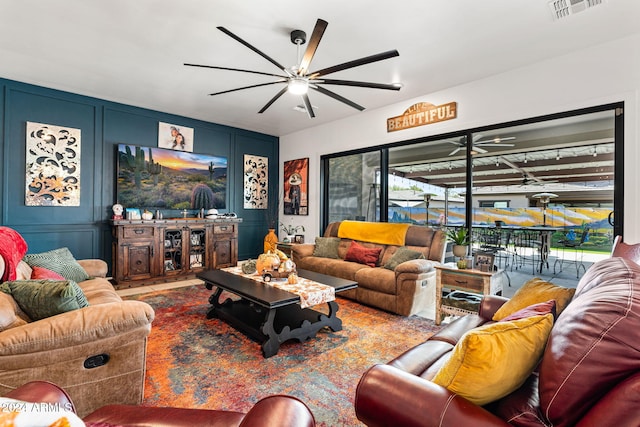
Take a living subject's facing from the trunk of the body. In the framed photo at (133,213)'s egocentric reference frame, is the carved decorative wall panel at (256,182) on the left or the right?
on its left

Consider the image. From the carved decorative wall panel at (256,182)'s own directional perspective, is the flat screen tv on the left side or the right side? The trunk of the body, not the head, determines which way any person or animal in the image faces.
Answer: on its right

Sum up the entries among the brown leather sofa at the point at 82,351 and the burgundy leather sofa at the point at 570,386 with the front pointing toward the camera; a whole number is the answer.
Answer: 0

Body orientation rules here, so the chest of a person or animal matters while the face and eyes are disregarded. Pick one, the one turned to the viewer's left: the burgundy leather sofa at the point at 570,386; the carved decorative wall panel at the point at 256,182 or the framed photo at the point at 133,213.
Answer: the burgundy leather sofa

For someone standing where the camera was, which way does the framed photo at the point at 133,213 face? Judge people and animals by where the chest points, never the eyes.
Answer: facing the viewer

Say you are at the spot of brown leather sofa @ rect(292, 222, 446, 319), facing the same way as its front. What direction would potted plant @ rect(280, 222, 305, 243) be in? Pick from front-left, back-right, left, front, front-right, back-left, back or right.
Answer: right

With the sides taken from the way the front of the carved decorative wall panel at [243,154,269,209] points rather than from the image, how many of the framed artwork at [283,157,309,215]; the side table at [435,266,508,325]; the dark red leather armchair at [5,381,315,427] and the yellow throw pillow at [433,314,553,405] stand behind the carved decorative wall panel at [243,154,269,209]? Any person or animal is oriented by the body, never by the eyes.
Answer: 0

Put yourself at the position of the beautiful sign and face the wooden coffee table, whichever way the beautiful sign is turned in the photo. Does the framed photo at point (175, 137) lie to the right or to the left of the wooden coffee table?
right

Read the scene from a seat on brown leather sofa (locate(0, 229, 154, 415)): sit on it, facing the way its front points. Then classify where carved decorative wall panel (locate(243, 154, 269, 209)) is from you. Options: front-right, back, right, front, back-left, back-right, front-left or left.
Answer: front-left

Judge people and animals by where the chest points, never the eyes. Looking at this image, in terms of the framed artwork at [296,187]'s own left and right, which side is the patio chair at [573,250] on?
on its left

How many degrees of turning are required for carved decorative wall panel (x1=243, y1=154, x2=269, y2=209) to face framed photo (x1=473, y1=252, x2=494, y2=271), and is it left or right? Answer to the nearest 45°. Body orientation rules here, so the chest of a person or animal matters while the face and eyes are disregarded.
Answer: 0° — it already faces it

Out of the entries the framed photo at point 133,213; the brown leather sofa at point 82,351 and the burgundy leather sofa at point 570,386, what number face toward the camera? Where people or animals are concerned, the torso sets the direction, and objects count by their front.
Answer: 1

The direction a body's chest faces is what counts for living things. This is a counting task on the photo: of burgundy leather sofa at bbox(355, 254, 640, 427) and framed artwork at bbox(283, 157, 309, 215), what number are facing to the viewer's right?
0

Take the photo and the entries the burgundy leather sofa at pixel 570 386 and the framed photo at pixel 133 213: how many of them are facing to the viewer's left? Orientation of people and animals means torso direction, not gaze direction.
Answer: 1

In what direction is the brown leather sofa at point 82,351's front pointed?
to the viewer's right

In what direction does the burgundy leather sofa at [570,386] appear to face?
to the viewer's left

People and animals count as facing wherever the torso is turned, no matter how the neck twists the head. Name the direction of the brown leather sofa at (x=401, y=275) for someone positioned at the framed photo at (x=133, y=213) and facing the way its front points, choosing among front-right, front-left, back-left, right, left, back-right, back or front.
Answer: front-left

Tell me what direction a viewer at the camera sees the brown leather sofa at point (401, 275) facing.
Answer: facing the viewer and to the left of the viewer

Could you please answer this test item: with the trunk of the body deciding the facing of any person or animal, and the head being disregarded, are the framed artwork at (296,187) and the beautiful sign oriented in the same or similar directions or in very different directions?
same or similar directions
